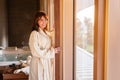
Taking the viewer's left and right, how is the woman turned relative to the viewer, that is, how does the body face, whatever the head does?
facing the viewer and to the right of the viewer

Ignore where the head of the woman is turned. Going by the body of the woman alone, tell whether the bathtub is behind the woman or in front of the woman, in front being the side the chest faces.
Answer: behind
